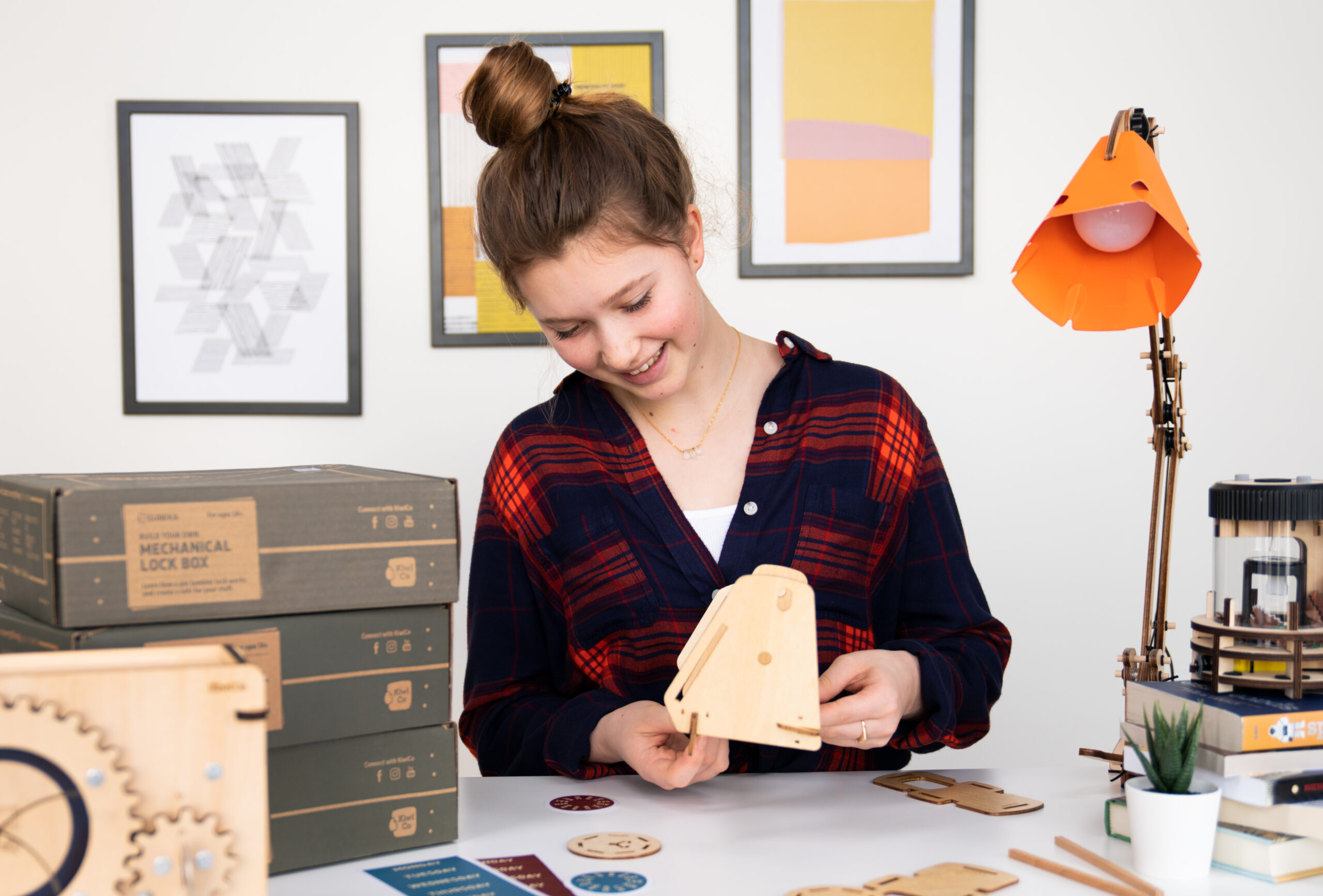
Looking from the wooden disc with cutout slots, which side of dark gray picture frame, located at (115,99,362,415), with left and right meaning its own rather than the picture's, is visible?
front

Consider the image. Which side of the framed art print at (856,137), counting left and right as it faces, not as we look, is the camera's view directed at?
front

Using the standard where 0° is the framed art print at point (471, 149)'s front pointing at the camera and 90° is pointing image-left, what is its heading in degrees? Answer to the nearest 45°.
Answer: approximately 0°

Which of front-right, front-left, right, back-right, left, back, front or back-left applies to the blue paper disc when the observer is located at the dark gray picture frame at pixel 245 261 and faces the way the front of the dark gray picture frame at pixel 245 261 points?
front

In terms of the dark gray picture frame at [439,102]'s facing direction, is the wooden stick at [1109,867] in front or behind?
in front

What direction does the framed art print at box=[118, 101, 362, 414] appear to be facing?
toward the camera
